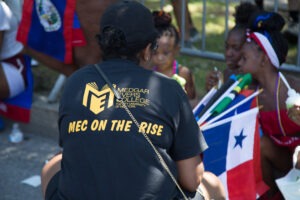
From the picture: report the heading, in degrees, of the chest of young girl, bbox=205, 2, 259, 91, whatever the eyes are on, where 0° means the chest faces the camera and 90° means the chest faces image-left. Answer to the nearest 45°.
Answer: approximately 45°

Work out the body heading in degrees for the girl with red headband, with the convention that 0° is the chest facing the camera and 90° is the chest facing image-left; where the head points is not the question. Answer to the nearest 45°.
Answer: approximately 90°

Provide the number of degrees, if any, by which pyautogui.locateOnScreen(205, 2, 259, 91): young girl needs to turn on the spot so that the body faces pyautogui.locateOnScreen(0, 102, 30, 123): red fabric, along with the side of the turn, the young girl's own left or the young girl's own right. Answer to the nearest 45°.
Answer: approximately 45° to the young girl's own right

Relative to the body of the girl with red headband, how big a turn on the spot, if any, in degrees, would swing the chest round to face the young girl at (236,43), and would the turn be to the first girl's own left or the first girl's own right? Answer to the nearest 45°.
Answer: approximately 45° to the first girl's own right

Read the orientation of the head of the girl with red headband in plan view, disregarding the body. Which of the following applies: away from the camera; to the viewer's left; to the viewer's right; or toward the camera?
to the viewer's left

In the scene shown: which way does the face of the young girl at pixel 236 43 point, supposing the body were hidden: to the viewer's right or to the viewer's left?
to the viewer's left
